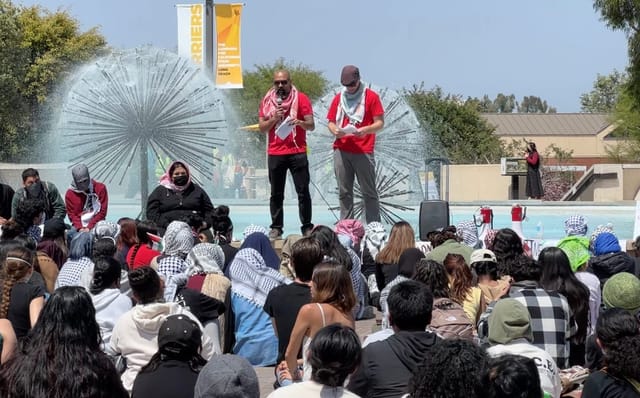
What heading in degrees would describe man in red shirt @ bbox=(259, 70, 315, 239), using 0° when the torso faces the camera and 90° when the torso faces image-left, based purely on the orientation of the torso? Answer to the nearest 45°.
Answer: approximately 0°
